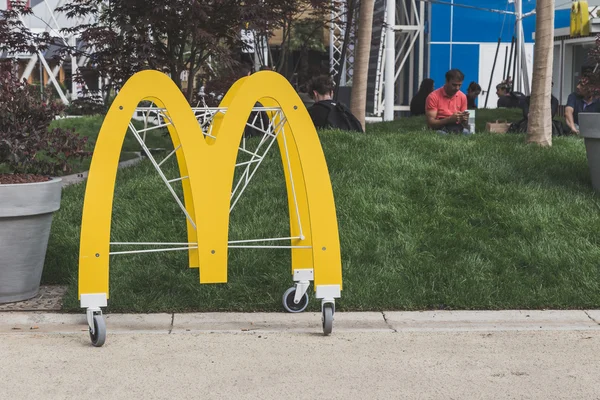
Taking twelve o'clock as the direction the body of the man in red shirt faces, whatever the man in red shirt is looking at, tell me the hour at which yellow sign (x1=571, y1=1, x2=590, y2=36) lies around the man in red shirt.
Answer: The yellow sign is roughly at 8 o'clock from the man in red shirt.

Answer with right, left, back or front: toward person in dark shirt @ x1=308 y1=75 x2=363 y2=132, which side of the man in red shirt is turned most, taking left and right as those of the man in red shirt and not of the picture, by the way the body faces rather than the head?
right

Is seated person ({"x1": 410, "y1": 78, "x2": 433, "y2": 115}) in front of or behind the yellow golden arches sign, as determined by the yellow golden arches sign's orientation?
behind

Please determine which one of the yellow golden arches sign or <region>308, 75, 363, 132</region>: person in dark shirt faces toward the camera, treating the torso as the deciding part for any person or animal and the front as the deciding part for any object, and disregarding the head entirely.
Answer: the yellow golden arches sign

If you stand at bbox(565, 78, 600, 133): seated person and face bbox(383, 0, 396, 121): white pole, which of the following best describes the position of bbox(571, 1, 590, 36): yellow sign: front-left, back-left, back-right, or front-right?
front-right

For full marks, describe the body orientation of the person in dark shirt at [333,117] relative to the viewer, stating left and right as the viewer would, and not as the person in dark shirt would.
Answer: facing away from the viewer and to the left of the viewer

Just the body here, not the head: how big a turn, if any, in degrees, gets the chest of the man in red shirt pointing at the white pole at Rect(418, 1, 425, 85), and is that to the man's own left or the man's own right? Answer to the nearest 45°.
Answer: approximately 135° to the man's own left

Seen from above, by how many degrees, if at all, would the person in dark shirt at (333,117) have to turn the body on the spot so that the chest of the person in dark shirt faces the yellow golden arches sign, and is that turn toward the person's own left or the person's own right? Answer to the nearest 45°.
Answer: approximately 135° to the person's own left

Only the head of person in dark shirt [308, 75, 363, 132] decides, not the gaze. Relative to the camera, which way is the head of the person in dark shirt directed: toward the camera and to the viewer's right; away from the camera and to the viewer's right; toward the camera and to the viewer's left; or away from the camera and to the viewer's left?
away from the camera and to the viewer's right

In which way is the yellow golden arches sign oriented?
toward the camera

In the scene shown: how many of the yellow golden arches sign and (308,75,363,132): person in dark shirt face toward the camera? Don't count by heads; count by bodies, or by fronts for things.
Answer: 1

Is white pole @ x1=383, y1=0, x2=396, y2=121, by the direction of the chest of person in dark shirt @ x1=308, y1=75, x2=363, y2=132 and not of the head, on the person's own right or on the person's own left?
on the person's own right

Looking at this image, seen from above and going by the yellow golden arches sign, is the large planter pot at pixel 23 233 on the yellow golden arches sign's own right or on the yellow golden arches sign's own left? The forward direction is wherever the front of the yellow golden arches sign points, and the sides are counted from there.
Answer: on the yellow golden arches sign's own right

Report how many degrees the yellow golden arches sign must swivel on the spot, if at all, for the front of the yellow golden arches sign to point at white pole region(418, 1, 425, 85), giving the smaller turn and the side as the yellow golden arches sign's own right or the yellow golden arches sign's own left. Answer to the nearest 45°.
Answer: approximately 180°

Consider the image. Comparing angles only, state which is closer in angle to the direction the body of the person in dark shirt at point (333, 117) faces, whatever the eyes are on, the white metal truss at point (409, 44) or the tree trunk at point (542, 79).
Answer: the white metal truss

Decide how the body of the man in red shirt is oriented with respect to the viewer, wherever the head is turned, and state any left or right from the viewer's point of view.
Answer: facing the viewer and to the right of the viewer

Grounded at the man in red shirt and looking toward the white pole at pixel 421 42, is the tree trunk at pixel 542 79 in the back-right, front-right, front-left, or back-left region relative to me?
back-right

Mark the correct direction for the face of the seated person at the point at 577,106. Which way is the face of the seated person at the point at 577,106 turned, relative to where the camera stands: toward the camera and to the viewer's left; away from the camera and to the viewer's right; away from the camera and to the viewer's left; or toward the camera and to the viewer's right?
toward the camera and to the viewer's left

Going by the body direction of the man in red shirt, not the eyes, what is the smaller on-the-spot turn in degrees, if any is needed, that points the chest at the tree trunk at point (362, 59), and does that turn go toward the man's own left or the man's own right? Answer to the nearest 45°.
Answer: approximately 135° to the man's own right

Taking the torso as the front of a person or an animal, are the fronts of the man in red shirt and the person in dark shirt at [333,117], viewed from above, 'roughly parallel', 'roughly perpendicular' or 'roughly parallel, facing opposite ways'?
roughly parallel, facing opposite ways
